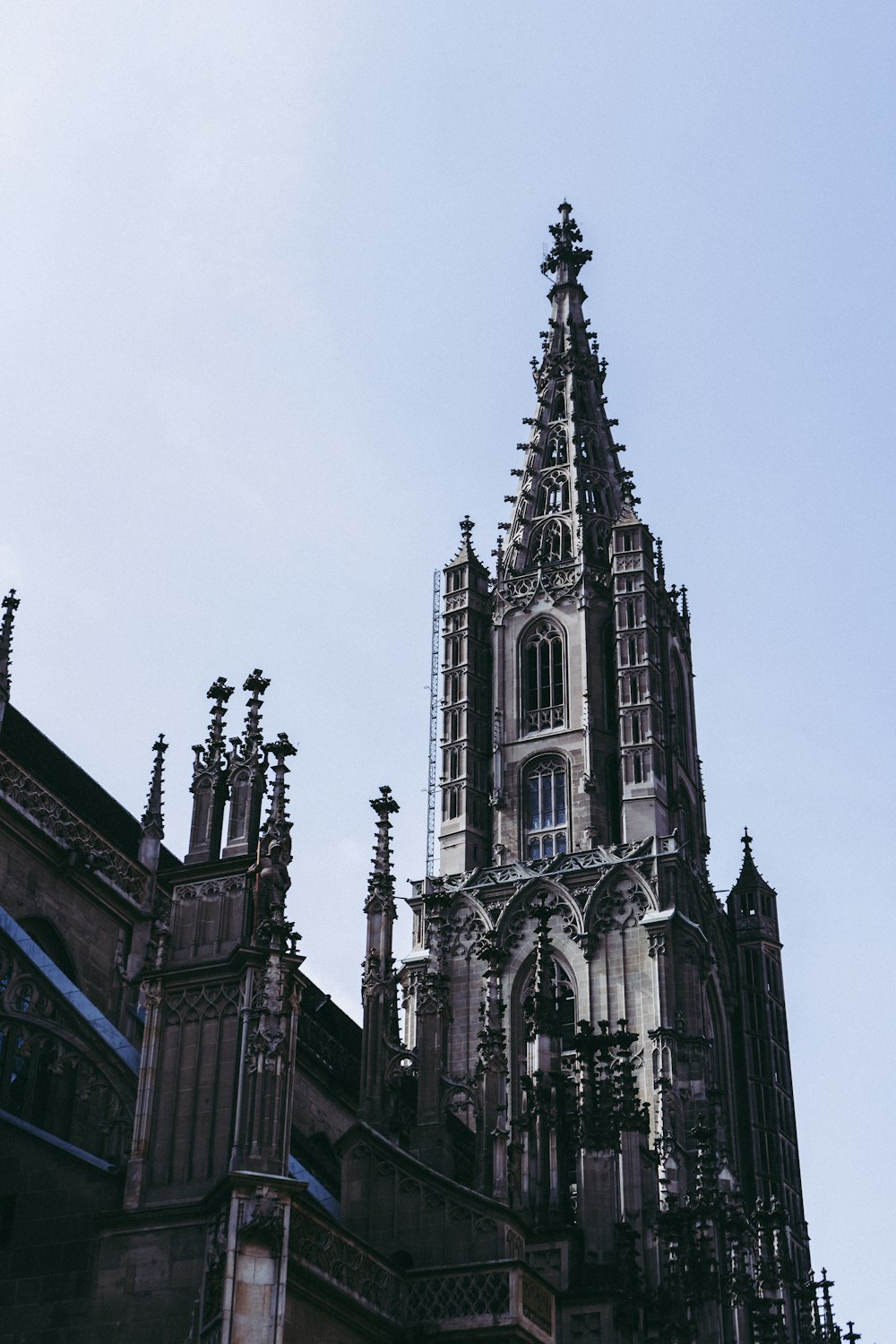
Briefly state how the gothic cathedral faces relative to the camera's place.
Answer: facing away from the viewer and to the right of the viewer
